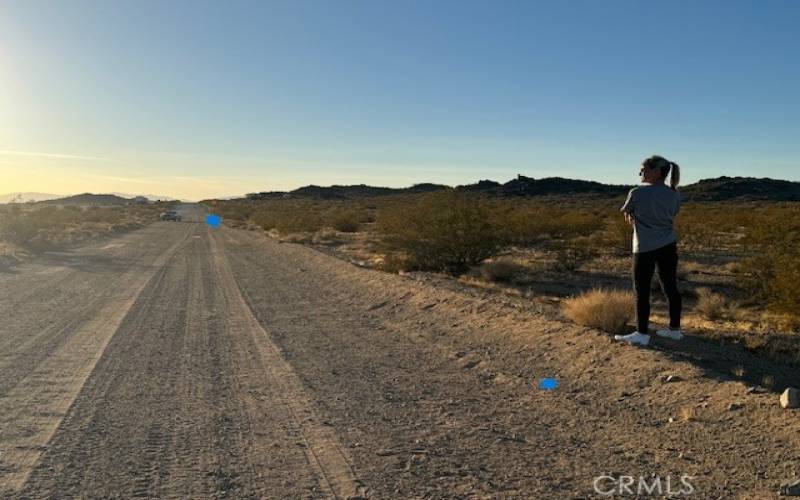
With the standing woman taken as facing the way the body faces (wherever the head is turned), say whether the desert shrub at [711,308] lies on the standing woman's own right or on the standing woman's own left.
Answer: on the standing woman's own right

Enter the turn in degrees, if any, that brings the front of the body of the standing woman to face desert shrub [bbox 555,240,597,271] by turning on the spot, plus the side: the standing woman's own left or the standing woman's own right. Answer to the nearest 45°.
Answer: approximately 45° to the standing woman's own right

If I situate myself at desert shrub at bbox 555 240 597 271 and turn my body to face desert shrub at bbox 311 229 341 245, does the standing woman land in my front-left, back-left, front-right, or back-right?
back-left

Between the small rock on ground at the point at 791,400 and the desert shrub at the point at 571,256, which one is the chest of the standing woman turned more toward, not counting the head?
the desert shrub

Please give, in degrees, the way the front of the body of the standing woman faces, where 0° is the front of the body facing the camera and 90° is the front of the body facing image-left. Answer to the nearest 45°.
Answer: approximately 135°

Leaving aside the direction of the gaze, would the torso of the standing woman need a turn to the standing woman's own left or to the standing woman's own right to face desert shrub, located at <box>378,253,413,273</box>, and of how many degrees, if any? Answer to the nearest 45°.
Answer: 0° — they already face it

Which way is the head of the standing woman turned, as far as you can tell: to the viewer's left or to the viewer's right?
to the viewer's left

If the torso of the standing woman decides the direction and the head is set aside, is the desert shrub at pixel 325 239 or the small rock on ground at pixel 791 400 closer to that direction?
the desert shrub

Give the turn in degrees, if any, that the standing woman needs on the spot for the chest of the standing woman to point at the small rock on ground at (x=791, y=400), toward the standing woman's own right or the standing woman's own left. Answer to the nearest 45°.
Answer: approximately 180°

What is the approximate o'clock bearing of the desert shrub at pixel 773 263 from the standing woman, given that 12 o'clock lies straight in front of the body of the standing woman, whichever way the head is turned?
The desert shrub is roughly at 2 o'clock from the standing woman.

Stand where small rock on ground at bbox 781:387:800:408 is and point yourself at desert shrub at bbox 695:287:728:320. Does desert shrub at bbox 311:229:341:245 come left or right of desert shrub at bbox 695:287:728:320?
left
